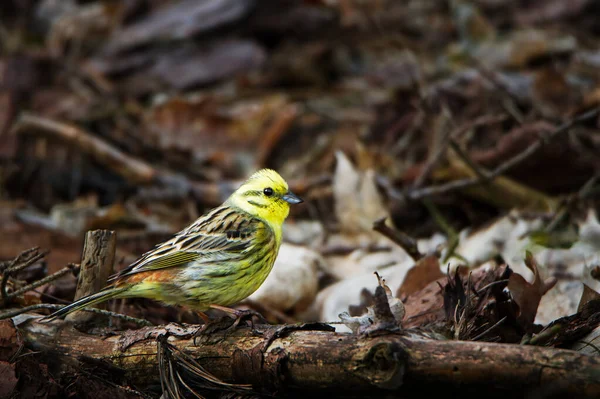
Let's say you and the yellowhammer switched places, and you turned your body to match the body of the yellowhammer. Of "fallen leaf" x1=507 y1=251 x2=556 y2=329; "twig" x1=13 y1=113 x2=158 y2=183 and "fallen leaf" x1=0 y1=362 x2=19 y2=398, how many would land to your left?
1

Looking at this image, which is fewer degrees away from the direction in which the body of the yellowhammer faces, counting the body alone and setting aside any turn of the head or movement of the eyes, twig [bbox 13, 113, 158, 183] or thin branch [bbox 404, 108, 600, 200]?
the thin branch

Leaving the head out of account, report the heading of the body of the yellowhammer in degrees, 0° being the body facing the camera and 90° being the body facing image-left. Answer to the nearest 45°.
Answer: approximately 270°

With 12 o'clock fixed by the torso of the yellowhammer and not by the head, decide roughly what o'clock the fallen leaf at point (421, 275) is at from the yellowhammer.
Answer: The fallen leaf is roughly at 12 o'clock from the yellowhammer.

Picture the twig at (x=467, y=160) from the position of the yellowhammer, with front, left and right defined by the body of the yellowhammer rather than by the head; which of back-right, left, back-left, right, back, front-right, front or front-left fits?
front-left

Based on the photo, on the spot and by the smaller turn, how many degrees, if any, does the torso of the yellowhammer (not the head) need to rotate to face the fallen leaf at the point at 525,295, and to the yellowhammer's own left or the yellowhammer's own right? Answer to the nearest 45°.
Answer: approximately 45° to the yellowhammer's own right

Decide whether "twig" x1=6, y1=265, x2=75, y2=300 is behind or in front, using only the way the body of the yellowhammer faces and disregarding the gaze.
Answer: behind

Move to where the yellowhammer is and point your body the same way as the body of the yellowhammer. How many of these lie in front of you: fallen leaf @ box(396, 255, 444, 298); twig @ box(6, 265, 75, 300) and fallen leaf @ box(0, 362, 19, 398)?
1

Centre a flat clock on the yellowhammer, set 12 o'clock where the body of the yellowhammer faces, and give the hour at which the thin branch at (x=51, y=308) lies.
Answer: The thin branch is roughly at 5 o'clock from the yellowhammer.

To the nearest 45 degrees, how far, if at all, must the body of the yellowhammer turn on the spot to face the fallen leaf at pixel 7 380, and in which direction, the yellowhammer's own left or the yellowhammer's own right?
approximately 135° to the yellowhammer's own right
